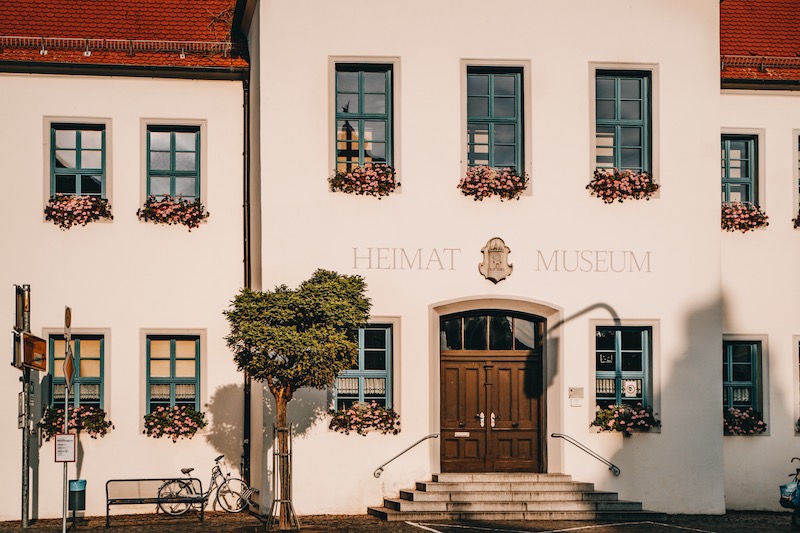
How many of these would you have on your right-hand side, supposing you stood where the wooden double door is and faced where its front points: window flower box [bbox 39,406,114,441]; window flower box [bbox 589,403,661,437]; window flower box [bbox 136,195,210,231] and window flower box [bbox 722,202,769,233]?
2

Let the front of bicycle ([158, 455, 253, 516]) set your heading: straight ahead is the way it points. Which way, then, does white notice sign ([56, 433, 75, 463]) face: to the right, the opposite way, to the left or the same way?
to the right

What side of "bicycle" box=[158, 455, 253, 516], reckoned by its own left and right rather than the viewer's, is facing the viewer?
right

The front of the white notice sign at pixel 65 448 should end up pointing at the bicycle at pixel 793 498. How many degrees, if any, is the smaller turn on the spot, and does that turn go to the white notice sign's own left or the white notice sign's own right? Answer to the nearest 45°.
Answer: approximately 90° to the white notice sign's own left

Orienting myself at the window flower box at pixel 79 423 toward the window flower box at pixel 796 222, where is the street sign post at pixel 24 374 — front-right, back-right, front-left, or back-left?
back-right

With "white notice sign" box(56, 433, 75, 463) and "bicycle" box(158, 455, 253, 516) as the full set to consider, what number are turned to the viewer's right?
1

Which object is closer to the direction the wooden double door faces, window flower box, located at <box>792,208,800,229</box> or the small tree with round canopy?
the small tree with round canopy

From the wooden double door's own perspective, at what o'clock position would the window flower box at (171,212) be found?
The window flower box is roughly at 3 o'clock from the wooden double door.

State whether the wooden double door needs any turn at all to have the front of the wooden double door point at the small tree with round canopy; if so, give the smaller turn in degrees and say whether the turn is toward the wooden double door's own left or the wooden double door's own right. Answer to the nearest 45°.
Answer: approximately 45° to the wooden double door's own right

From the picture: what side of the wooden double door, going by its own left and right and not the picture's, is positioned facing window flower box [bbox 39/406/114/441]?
right
